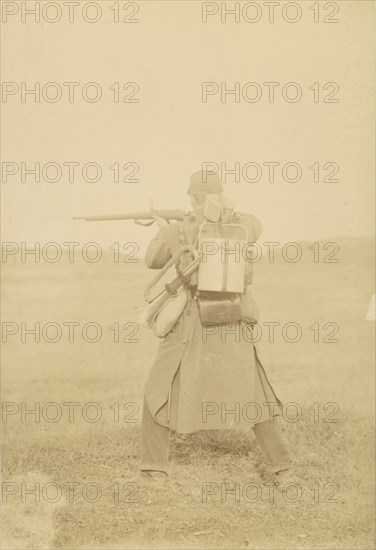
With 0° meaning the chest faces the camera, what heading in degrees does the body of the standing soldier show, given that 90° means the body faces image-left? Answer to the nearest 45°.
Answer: approximately 135°
